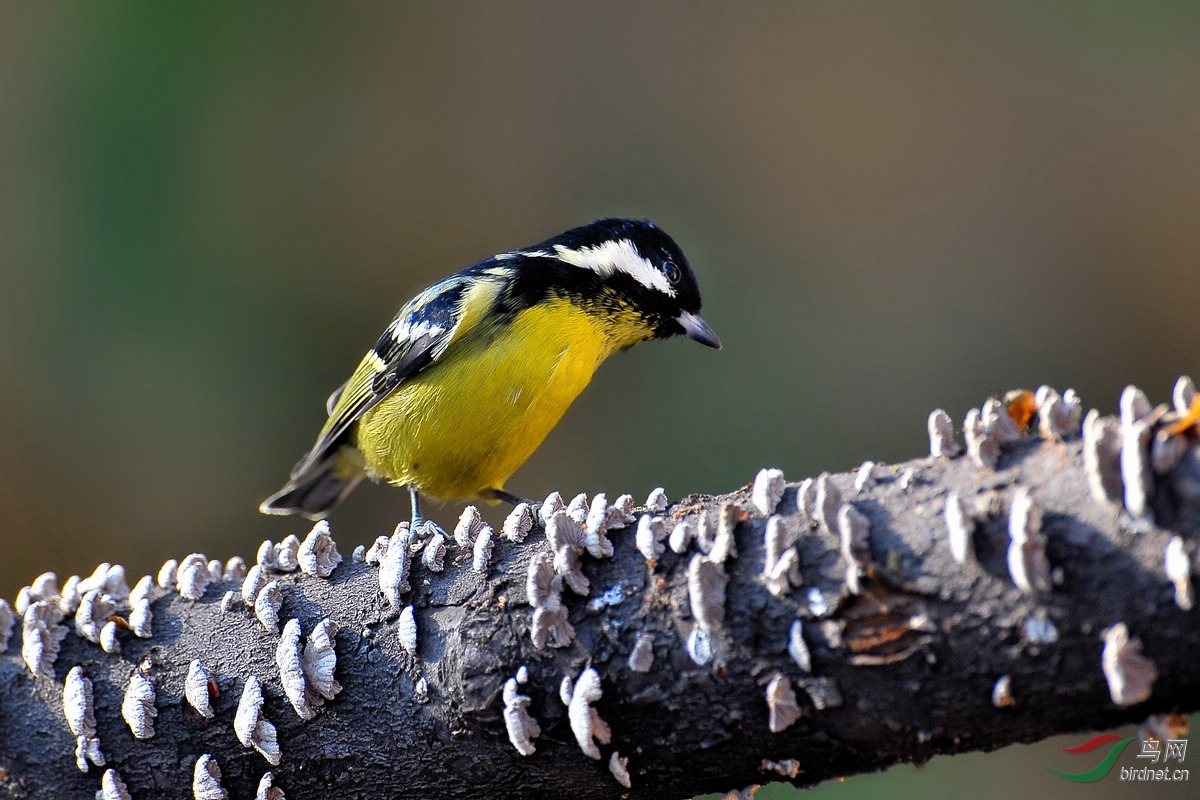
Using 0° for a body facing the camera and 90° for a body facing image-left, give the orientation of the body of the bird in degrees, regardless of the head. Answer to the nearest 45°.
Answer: approximately 270°
